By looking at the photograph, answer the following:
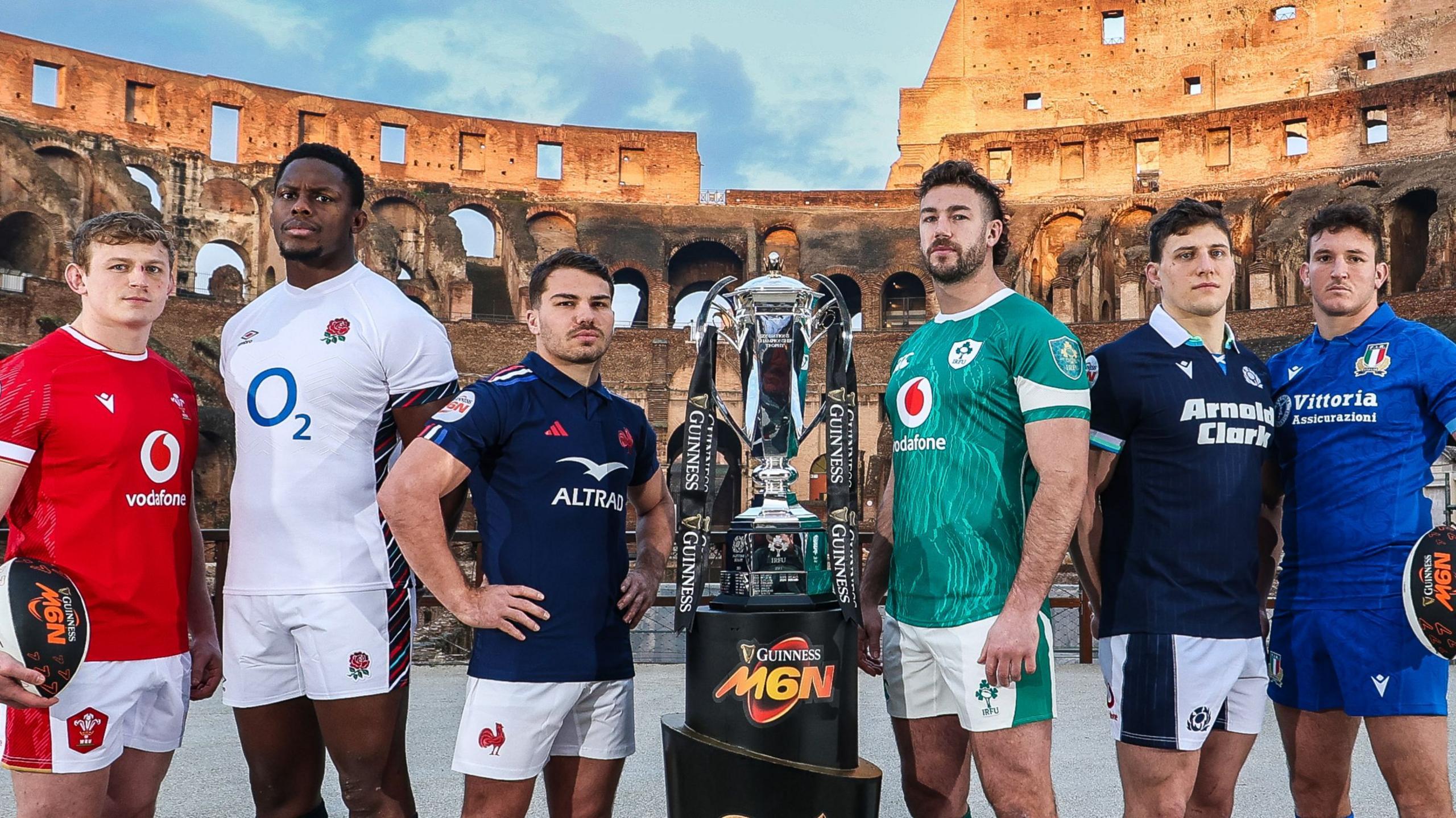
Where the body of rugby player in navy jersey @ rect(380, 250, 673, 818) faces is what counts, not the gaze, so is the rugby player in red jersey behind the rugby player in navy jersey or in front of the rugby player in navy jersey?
behind

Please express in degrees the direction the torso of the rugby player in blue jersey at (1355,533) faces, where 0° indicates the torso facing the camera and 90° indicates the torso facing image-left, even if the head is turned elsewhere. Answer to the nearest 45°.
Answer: approximately 45°

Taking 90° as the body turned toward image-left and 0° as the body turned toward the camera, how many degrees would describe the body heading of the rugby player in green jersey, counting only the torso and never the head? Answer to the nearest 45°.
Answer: approximately 45°

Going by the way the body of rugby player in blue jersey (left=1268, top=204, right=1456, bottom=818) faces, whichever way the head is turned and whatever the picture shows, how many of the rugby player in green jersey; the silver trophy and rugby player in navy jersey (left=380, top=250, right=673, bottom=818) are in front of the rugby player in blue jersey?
3

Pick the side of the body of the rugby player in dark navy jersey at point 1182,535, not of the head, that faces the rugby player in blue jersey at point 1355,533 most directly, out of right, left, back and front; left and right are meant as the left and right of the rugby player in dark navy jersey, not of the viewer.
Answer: left

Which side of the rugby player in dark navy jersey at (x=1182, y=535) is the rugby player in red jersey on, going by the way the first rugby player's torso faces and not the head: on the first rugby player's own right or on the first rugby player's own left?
on the first rugby player's own right
